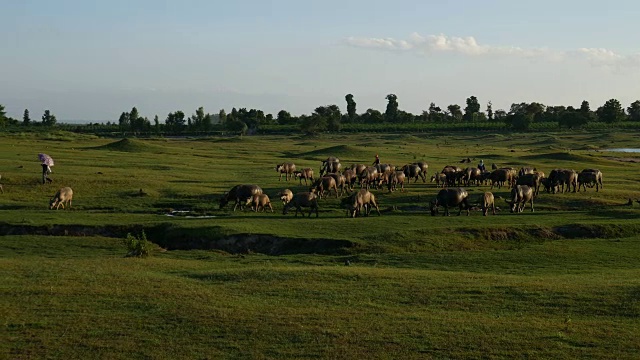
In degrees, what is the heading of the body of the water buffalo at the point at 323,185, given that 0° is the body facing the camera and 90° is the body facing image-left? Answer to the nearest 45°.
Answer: approximately 45°

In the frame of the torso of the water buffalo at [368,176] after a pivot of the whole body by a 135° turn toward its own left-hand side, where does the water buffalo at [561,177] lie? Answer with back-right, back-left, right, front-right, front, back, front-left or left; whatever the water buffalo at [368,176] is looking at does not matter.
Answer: front

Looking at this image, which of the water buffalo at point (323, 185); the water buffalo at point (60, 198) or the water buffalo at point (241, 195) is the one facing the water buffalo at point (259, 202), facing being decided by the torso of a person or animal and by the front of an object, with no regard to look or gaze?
the water buffalo at point (323, 185)

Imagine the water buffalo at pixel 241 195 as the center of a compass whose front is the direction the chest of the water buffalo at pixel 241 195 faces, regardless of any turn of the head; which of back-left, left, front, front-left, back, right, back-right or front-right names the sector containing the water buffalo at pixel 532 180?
back

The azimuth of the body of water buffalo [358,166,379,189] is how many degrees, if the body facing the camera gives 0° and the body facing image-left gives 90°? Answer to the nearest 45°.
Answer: approximately 45°

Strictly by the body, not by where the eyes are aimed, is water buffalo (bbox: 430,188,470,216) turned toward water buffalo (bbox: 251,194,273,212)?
yes

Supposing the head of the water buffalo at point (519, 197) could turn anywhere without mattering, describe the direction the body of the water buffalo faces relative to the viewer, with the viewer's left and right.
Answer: facing the viewer and to the left of the viewer

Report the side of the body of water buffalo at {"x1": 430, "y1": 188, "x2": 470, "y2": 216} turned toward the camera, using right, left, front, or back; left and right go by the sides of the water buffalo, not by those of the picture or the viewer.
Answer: left

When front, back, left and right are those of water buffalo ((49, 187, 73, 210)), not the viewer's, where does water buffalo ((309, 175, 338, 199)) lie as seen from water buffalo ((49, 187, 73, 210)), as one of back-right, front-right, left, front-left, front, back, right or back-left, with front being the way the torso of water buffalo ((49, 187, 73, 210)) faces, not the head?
back-left

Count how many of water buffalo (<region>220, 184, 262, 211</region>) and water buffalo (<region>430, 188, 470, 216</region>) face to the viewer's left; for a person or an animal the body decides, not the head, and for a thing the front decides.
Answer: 2

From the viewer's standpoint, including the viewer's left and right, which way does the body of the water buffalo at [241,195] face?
facing to the left of the viewer

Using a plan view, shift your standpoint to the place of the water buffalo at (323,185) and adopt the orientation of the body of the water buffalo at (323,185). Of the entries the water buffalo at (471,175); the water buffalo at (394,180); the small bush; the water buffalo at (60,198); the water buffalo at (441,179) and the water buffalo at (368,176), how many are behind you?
4
